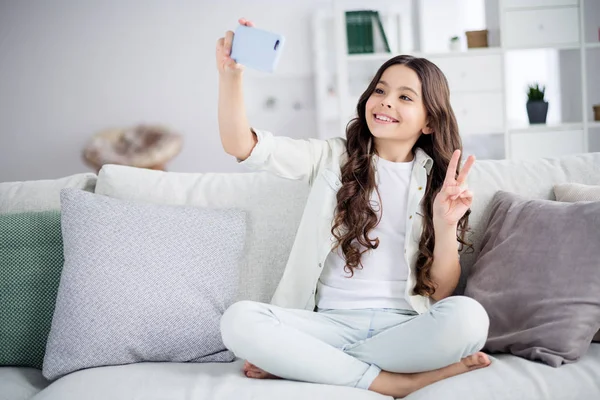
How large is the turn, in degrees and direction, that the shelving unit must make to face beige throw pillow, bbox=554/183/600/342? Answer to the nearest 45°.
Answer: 0° — it already faces it

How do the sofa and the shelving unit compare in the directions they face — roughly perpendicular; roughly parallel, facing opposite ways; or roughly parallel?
roughly parallel

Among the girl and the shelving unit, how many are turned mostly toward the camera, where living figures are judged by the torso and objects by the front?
2

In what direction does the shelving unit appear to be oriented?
toward the camera

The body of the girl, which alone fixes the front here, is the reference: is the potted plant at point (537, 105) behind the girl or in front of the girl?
behind

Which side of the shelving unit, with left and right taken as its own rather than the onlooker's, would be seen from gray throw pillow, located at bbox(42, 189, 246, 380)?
front

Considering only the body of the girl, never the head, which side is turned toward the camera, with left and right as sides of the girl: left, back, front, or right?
front

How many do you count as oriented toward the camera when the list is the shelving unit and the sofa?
2

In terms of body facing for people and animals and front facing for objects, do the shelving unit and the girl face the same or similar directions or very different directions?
same or similar directions

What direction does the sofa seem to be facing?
toward the camera

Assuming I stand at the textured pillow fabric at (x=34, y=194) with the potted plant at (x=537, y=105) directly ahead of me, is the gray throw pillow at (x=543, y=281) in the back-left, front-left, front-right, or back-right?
front-right

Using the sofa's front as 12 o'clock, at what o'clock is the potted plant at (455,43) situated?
The potted plant is roughly at 7 o'clock from the sofa.

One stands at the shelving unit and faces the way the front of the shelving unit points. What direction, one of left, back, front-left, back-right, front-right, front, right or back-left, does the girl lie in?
front

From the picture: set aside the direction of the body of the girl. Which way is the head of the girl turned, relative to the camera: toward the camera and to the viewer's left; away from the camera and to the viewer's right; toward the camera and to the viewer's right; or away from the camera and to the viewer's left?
toward the camera and to the viewer's left
